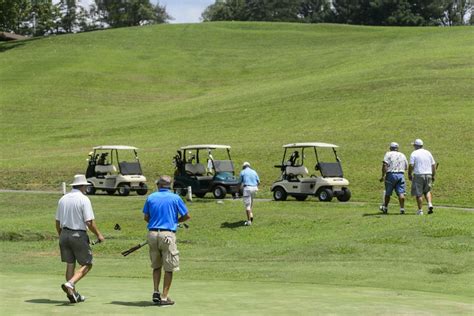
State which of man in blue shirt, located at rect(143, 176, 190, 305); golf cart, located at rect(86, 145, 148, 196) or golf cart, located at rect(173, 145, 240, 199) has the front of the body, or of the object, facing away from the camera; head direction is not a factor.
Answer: the man in blue shirt

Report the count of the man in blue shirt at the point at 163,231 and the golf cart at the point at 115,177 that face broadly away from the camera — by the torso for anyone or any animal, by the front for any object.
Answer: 1

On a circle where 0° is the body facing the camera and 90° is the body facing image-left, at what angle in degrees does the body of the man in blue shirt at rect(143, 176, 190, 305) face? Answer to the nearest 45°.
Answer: approximately 180°

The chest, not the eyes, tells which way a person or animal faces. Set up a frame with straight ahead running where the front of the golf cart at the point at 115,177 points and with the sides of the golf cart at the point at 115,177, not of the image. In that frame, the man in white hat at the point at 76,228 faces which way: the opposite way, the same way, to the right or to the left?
to the left

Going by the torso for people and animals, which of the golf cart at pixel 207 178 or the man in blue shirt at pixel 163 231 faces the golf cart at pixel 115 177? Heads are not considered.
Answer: the man in blue shirt

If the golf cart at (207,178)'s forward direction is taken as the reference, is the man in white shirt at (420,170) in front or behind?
in front

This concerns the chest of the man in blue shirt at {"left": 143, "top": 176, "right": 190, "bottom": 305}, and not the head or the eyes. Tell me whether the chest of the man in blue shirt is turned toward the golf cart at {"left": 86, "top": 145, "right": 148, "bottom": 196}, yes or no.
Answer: yes

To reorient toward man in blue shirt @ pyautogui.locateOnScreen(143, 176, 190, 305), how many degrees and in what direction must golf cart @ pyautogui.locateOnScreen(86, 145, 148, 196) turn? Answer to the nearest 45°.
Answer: approximately 45° to its right

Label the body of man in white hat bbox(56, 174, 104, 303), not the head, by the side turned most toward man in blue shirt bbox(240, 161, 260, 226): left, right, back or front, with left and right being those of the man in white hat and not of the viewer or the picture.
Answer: front

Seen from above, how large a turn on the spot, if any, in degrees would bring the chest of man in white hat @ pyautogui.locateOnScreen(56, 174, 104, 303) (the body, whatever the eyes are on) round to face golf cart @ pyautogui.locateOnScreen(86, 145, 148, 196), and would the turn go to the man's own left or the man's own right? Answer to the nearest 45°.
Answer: approximately 45° to the man's own left

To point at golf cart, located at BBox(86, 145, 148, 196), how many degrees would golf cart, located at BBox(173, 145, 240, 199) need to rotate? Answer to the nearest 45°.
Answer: approximately 180°

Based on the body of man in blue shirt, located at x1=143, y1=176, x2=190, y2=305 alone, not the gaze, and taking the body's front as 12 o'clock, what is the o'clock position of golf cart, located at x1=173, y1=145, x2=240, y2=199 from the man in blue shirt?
The golf cart is roughly at 12 o'clock from the man in blue shirt.

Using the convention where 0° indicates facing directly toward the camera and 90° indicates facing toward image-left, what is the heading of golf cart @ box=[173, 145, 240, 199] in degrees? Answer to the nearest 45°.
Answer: approximately 315°

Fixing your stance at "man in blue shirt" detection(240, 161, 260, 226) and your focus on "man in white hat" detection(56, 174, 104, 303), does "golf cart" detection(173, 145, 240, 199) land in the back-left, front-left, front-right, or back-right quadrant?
back-right

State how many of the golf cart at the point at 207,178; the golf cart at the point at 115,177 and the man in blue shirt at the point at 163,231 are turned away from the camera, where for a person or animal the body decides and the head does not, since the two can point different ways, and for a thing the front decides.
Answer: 1

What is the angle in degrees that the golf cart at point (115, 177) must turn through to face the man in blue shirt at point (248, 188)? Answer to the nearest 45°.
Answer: approximately 45° to its right

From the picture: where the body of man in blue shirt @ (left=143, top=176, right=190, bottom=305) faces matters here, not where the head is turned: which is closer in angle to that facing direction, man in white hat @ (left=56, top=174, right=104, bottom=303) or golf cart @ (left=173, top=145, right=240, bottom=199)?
the golf cart
